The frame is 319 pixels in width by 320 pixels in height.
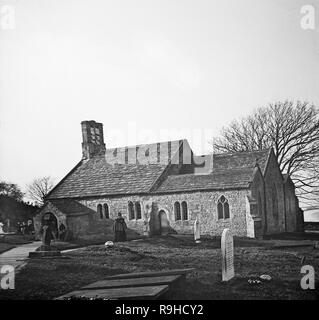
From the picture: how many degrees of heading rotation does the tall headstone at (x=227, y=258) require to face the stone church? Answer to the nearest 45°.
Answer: approximately 135° to its left

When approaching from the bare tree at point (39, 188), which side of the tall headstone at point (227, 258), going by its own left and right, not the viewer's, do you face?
back

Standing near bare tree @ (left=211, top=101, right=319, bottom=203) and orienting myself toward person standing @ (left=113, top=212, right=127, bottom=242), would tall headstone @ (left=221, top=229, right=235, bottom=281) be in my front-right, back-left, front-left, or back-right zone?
front-left

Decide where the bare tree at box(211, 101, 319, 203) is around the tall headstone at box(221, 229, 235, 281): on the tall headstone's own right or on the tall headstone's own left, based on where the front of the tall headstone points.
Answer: on the tall headstone's own left

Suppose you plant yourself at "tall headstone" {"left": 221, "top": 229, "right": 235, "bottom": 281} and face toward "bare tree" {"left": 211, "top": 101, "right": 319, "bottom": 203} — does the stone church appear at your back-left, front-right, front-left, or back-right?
front-left

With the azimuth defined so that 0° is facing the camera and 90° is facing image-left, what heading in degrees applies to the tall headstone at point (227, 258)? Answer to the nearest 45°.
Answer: approximately 315°

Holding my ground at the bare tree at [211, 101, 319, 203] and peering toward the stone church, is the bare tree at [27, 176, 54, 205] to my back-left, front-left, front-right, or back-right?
front-right

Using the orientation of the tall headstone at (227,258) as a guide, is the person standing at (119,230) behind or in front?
behind
